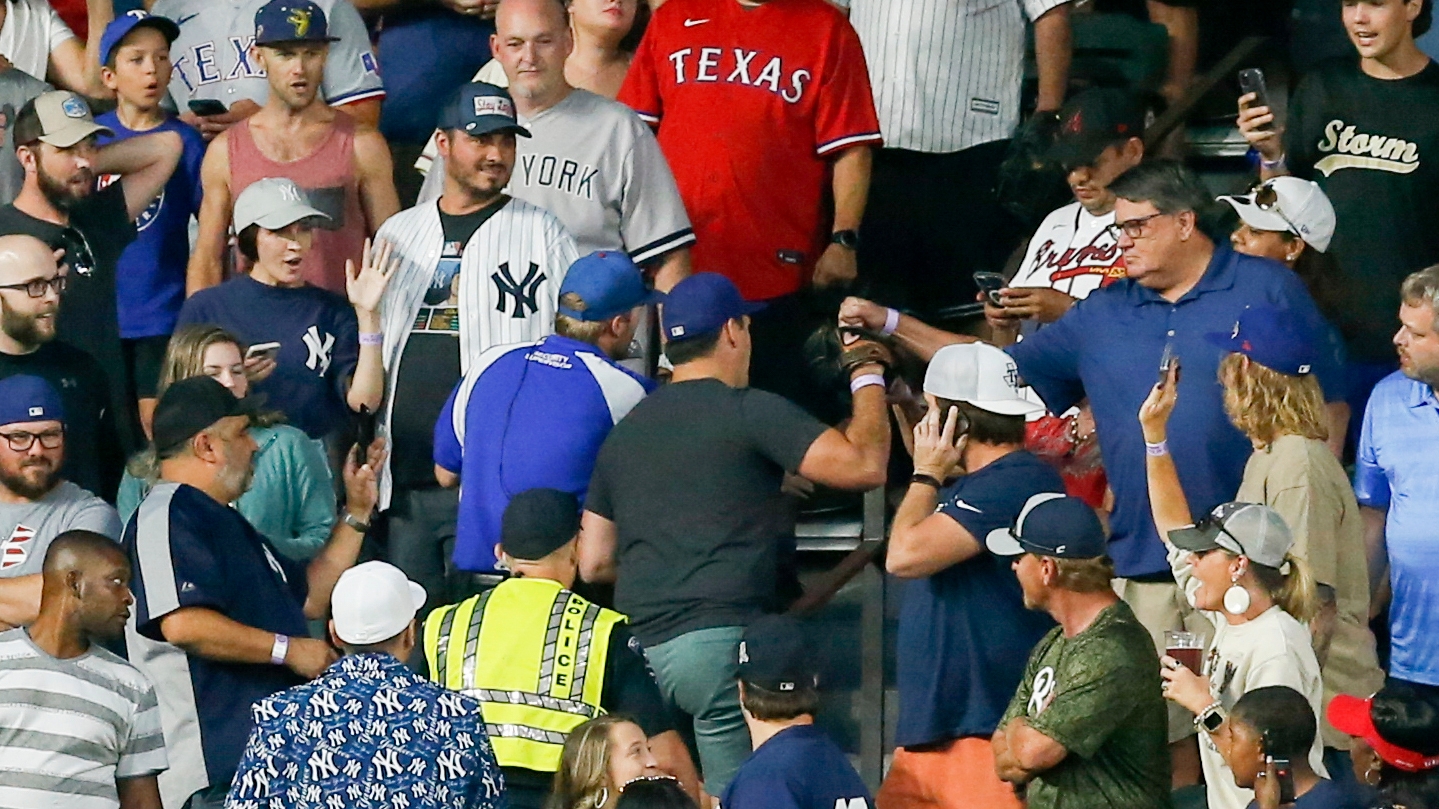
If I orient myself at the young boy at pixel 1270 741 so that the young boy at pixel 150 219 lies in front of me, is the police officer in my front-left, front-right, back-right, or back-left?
front-left

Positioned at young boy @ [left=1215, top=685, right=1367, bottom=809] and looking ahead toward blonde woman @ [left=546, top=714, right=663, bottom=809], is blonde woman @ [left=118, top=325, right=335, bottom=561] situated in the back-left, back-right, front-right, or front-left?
front-right

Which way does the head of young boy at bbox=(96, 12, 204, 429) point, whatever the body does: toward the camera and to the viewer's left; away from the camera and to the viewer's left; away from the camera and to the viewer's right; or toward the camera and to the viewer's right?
toward the camera and to the viewer's right

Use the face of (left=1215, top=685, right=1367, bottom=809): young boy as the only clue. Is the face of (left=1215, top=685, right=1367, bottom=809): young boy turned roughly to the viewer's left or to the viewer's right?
to the viewer's left
